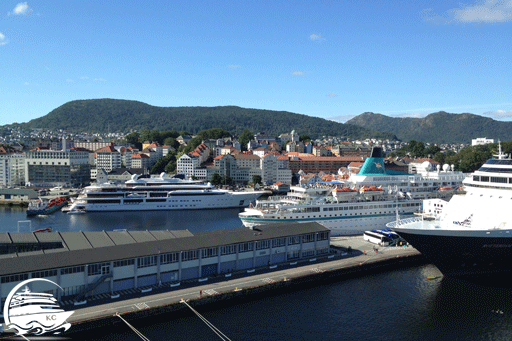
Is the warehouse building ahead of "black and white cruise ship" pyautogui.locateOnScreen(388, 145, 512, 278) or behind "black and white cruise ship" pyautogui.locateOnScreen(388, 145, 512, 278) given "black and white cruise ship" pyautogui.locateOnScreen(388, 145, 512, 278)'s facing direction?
ahead

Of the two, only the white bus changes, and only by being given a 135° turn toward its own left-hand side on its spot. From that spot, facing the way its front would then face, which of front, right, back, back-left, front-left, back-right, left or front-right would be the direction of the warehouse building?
back-left

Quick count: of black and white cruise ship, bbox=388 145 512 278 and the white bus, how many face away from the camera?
0
